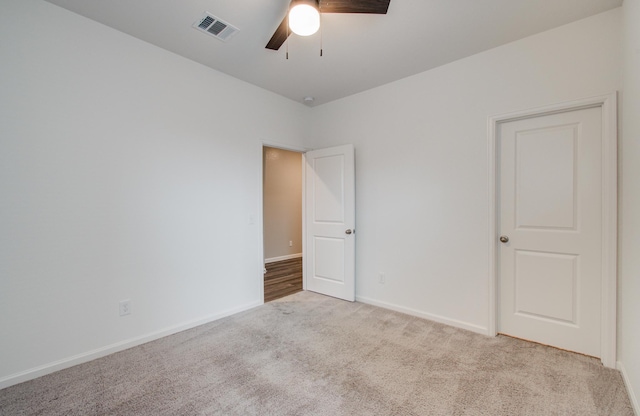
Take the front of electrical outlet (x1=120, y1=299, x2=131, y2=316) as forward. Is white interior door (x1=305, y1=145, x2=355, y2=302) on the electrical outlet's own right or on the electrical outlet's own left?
on the electrical outlet's own left

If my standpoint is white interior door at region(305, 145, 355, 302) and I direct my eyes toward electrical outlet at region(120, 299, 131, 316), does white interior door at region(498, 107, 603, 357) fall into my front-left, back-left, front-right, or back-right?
back-left

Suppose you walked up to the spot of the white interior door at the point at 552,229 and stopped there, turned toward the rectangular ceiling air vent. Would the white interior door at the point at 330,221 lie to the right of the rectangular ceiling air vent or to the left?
right

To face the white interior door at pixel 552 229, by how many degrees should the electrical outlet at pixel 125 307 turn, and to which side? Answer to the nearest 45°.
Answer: approximately 45° to its left

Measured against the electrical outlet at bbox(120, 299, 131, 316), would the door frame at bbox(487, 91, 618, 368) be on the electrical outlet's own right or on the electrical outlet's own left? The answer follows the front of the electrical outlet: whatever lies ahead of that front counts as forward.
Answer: on the electrical outlet's own left

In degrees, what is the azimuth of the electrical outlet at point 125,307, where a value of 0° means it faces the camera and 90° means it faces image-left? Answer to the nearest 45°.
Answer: approximately 0°
